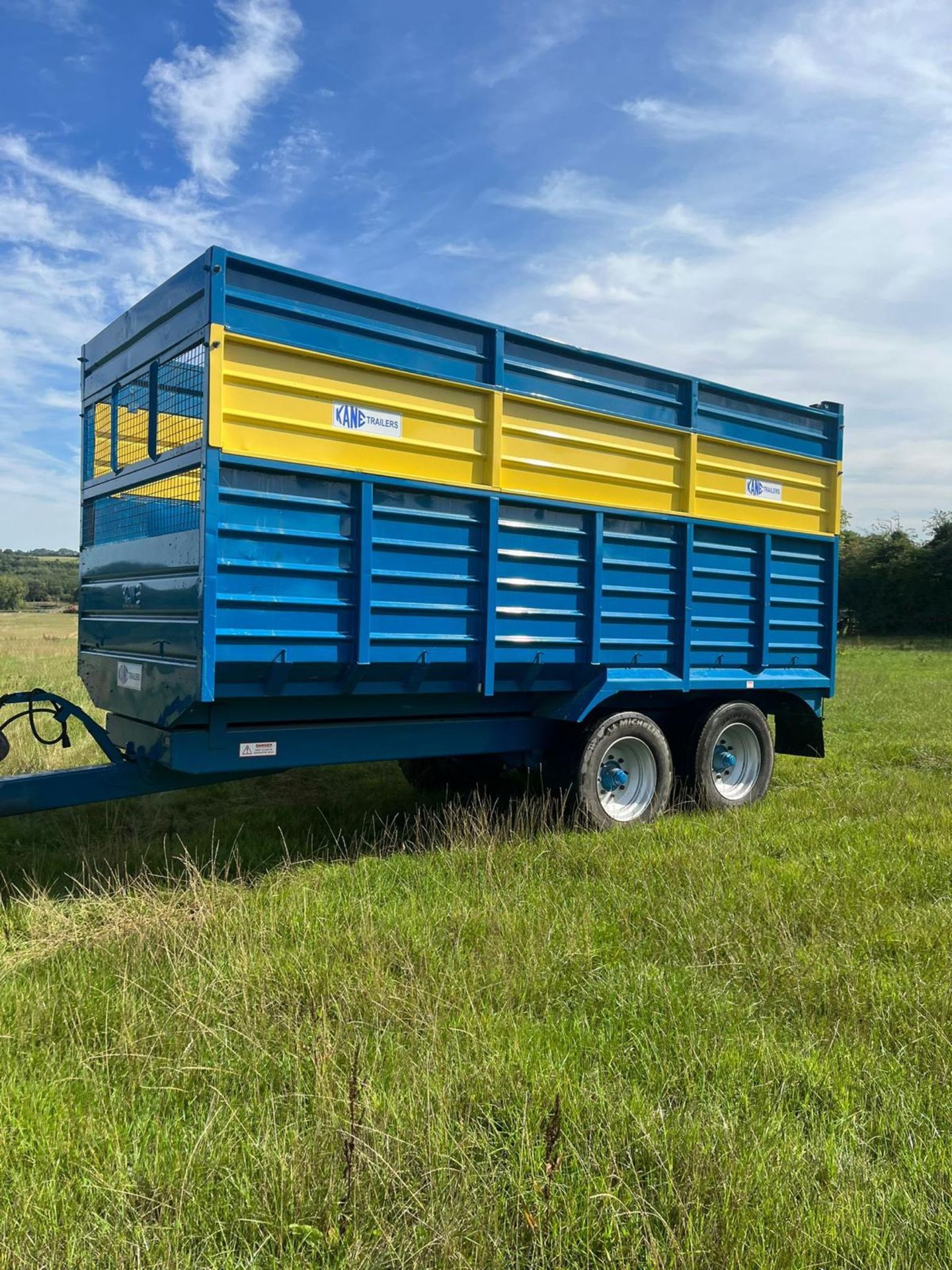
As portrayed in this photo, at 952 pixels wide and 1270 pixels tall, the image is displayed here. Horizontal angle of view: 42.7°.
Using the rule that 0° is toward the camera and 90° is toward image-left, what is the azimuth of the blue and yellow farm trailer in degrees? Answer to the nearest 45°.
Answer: approximately 45°
